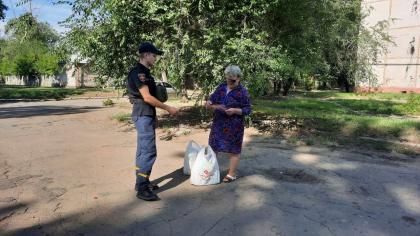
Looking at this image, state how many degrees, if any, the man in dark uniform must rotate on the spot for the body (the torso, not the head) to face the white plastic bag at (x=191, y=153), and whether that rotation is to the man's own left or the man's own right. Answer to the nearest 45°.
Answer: approximately 45° to the man's own left

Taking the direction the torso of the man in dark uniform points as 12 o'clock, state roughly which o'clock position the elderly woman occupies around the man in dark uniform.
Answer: The elderly woman is roughly at 11 o'clock from the man in dark uniform.

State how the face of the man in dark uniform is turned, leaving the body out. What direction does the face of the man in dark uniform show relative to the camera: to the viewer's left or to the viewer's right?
to the viewer's right

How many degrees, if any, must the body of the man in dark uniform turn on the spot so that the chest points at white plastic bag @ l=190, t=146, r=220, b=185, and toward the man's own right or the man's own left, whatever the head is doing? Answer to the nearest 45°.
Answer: approximately 45° to the man's own left

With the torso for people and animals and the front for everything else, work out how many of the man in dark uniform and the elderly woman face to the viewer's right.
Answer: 1

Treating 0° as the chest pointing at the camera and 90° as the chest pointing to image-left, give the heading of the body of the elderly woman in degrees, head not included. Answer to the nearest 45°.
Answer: approximately 45°

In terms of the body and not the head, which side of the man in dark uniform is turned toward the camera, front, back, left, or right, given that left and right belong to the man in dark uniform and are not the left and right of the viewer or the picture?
right

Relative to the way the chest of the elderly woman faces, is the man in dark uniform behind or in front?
in front
